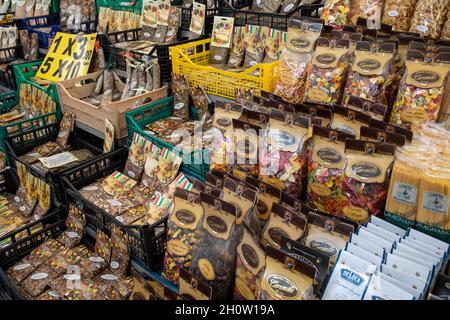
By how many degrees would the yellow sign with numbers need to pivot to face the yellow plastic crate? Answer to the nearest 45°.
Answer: approximately 45° to its left

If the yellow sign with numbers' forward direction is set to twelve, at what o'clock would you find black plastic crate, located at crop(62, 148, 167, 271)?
The black plastic crate is roughly at 12 o'clock from the yellow sign with numbers.

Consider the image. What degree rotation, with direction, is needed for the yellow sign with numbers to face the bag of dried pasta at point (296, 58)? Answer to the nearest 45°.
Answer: approximately 45° to its left

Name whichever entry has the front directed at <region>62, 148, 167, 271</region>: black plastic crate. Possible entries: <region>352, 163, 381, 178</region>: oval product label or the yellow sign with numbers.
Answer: the yellow sign with numbers

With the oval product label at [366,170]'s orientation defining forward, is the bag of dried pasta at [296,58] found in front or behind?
behind

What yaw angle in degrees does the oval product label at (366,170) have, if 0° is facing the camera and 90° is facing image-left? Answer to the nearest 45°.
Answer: approximately 0°

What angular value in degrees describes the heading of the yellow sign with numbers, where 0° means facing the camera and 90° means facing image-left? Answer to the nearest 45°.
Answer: approximately 0°

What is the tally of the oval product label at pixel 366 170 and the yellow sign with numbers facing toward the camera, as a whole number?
2
